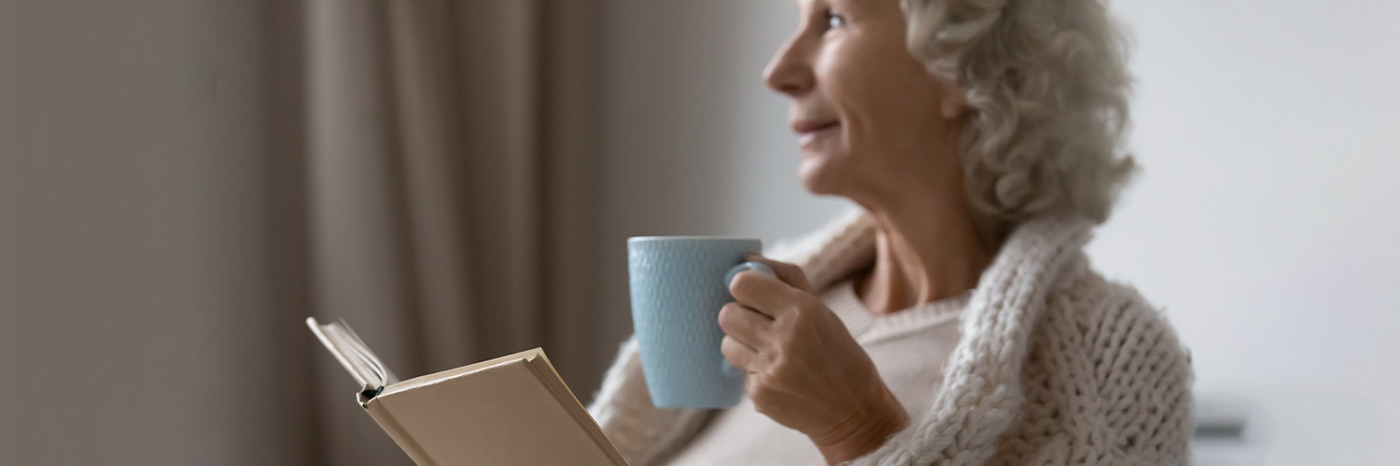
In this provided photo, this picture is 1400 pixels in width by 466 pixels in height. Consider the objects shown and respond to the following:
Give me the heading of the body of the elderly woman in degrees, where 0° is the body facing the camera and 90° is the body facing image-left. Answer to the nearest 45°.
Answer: approximately 45°

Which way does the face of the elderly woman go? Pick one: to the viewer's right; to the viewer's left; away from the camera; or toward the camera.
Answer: to the viewer's left
